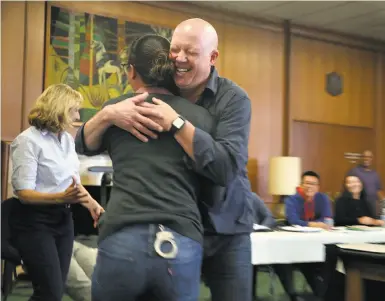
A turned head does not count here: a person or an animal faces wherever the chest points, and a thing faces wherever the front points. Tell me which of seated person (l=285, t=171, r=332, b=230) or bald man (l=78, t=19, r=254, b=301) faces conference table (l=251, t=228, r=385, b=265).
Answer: the seated person

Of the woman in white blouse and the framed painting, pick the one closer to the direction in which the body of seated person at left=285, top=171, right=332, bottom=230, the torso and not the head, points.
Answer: the woman in white blouse

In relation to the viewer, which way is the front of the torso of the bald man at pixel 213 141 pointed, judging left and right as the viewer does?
facing the viewer and to the left of the viewer

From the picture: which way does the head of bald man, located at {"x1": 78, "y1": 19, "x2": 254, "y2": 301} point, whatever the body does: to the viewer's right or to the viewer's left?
to the viewer's left

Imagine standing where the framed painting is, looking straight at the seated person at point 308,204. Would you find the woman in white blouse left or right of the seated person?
right

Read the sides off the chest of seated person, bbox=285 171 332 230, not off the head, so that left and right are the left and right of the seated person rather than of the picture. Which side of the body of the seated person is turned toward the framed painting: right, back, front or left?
right

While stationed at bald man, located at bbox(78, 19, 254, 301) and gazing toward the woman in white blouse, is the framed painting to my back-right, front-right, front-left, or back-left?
front-right

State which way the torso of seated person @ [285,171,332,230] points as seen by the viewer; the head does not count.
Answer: toward the camera

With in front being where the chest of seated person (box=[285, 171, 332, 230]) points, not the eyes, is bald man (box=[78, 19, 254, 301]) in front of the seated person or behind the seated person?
in front

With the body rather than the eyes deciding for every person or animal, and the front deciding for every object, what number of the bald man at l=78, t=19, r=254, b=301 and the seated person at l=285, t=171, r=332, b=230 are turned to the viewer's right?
0
